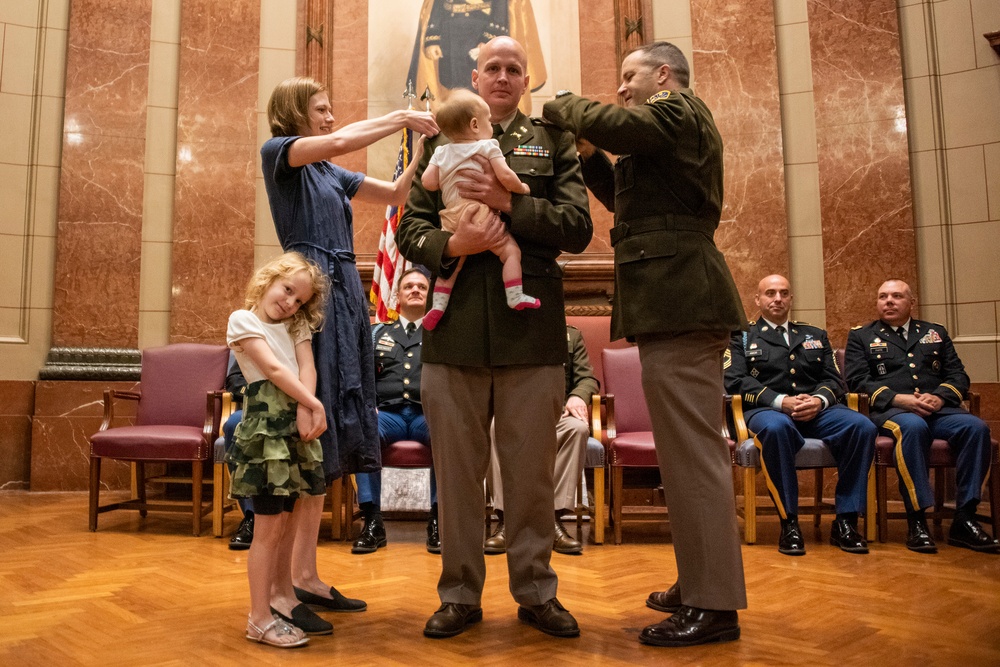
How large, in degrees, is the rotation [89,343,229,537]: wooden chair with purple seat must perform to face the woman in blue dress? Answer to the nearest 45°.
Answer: approximately 45° to its left

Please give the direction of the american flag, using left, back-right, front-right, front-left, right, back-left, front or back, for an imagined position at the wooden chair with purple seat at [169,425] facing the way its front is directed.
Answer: back-left

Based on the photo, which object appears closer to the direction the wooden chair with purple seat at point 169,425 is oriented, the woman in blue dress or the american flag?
the woman in blue dress

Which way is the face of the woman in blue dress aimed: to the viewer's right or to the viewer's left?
to the viewer's right

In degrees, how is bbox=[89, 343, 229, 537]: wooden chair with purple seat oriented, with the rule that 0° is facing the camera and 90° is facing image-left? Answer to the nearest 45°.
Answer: approximately 45°
